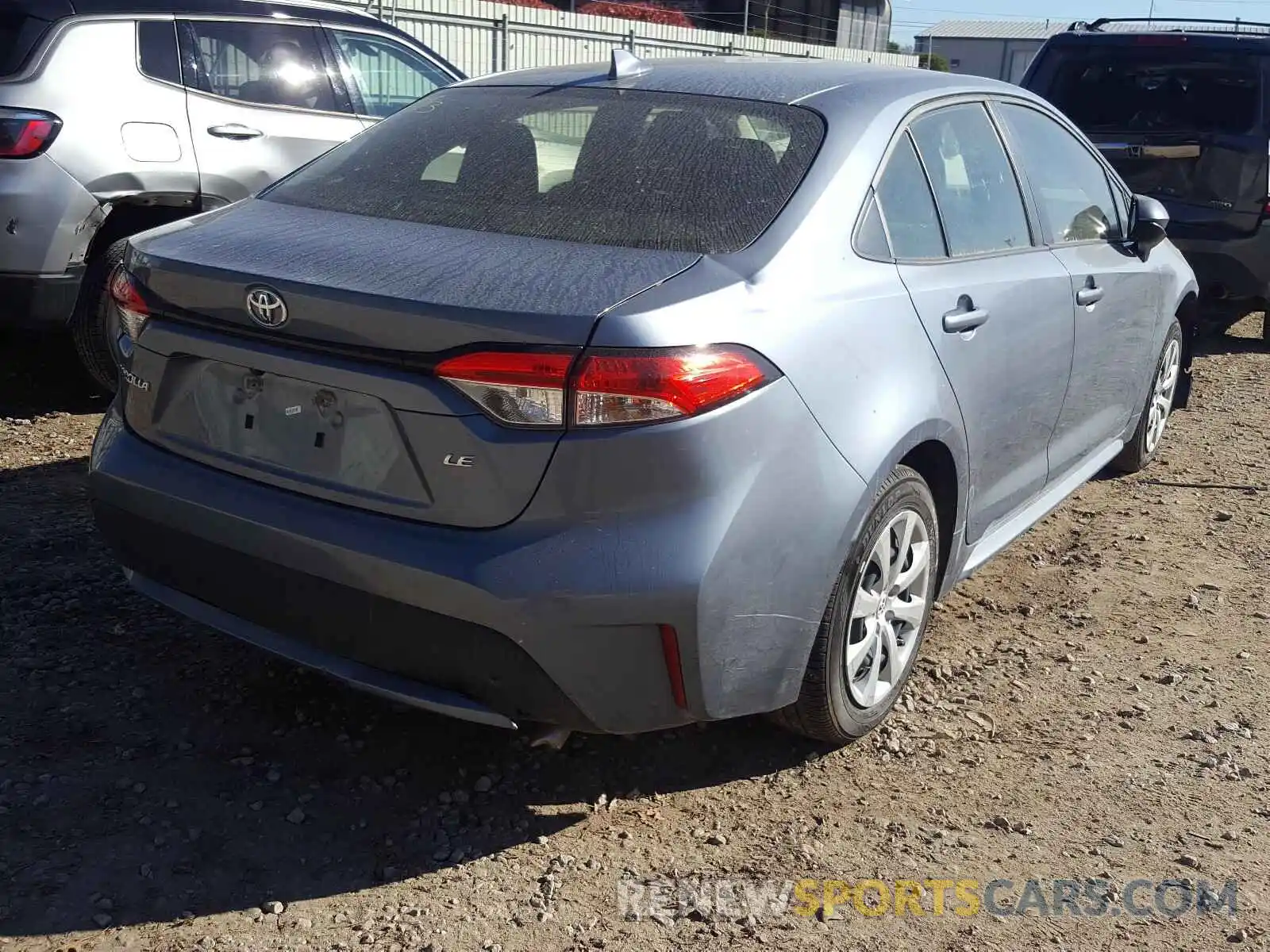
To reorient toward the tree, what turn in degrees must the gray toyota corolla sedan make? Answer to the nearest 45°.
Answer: approximately 45° to its left

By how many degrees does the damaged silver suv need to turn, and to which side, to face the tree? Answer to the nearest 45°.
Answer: approximately 45° to its left

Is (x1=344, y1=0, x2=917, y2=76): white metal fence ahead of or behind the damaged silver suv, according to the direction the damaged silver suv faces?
ahead

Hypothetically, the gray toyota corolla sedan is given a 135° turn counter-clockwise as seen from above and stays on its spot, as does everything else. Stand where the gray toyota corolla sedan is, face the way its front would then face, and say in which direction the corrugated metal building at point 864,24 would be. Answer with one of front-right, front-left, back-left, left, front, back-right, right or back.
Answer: right

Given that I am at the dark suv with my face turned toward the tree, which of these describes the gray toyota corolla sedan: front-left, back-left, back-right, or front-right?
back-left

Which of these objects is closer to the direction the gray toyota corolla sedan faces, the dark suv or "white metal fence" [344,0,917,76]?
the dark suv

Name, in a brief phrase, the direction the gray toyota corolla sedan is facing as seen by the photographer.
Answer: facing away from the viewer and to the right of the viewer

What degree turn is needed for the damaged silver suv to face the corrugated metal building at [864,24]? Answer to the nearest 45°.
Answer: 0° — it already faces it

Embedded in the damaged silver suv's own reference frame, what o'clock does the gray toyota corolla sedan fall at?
The gray toyota corolla sedan is roughly at 4 o'clock from the damaged silver suv.

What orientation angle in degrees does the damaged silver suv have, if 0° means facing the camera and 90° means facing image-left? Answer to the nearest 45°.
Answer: approximately 225°

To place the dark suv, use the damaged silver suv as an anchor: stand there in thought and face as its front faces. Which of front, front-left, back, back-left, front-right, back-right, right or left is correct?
front-right

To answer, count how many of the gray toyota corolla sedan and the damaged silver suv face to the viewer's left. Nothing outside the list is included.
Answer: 0
